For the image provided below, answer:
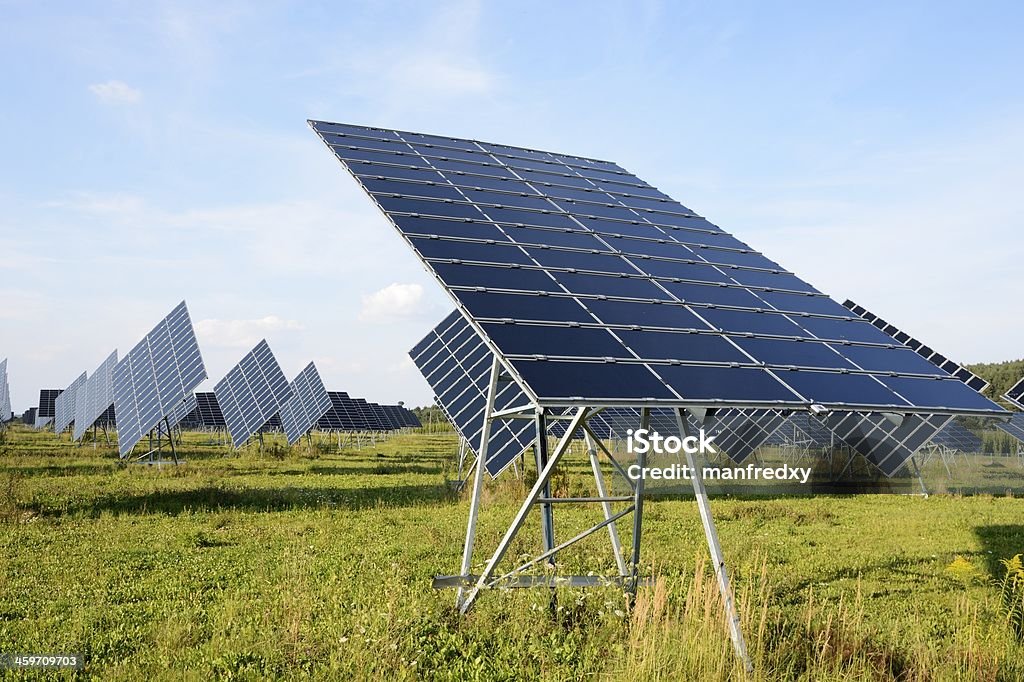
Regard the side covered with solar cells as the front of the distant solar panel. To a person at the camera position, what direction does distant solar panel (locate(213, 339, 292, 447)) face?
facing the viewer and to the right of the viewer

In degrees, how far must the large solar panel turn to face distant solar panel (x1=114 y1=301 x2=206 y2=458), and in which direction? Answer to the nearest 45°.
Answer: approximately 180°

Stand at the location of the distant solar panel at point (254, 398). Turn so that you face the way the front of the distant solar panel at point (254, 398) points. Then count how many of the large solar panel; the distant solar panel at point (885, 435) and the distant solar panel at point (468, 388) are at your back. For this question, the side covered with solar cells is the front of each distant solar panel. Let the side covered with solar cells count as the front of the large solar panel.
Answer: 0

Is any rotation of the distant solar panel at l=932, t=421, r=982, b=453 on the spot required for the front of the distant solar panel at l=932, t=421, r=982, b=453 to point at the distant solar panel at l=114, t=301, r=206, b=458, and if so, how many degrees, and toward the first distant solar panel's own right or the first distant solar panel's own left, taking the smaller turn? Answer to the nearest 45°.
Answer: approximately 90° to the first distant solar panel's own right

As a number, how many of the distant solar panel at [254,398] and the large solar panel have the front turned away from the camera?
0

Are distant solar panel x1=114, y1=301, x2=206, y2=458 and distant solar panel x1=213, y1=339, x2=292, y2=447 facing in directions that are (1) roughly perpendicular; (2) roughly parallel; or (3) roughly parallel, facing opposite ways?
roughly parallel

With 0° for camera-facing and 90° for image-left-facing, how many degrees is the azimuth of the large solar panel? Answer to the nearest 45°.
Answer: approximately 315°

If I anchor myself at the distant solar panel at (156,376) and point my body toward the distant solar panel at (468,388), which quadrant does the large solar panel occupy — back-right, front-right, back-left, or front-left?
front-right

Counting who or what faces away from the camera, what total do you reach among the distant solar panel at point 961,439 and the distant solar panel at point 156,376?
0

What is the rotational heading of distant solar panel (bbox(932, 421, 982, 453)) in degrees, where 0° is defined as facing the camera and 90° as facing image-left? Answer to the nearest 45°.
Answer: approximately 315°

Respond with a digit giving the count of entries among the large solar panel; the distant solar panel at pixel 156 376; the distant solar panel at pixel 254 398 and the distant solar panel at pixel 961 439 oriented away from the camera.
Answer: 0

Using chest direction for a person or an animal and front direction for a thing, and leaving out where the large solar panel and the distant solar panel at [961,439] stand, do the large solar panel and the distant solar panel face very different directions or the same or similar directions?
same or similar directions
